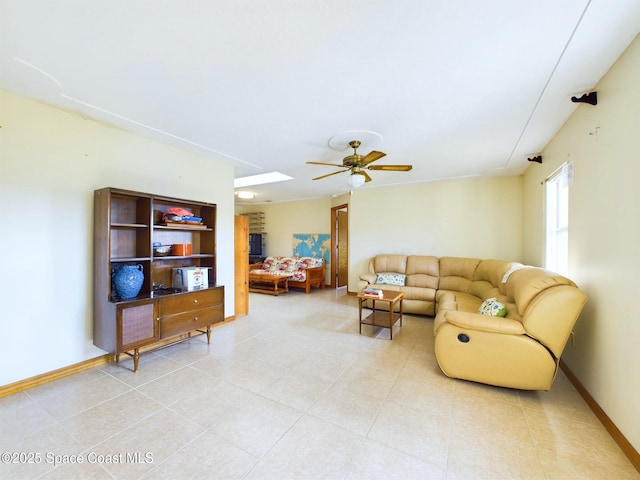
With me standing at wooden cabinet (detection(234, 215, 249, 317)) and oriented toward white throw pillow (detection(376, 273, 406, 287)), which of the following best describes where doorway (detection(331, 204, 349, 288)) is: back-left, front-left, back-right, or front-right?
front-left

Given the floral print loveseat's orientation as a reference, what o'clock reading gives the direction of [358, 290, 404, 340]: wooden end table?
The wooden end table is roughly at 10 o'clock from the floral print loveseat.

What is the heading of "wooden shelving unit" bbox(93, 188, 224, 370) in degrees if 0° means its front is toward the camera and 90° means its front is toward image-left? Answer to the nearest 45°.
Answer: approximately 315°

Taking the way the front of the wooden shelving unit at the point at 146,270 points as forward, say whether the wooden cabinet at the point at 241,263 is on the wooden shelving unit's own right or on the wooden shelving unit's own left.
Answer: on the wooden shelving unit's own left

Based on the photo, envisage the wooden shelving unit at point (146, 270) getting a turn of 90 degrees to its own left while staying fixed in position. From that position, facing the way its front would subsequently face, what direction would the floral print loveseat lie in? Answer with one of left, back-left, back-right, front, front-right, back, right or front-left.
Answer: front

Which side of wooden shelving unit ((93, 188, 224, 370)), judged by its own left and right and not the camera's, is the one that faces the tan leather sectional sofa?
front

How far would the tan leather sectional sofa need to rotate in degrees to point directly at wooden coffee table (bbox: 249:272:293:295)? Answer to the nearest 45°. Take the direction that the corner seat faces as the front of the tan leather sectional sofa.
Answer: approximately 90° to its right

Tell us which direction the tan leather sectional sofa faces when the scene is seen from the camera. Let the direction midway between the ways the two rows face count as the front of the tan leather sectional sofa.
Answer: facing the viewer and to the left of the viewer

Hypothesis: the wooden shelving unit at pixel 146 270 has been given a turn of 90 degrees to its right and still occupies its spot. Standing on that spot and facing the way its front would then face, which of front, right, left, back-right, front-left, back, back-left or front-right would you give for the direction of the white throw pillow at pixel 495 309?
left

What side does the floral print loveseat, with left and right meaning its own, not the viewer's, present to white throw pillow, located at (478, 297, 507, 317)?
left

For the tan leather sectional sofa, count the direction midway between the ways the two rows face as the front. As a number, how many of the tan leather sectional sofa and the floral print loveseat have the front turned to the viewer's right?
0

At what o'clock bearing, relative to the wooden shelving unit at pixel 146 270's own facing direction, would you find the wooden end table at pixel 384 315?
The wooden end table is roughly at 11 o'clock from the wooden shelving unit.

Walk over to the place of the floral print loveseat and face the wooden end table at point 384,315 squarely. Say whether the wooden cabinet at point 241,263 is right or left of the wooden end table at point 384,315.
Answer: right

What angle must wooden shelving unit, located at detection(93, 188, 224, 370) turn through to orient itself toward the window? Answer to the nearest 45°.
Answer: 0° — it already faces it

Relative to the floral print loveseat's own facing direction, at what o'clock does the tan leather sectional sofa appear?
The tan leather sectional sofa is roughly at 10 o'clock from the floral print loveseat.

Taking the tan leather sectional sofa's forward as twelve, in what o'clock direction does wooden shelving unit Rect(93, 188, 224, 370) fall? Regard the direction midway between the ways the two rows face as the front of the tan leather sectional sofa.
The wooden shelving unit is roughly at 1 o'clock from the tan leather sectional sofa.

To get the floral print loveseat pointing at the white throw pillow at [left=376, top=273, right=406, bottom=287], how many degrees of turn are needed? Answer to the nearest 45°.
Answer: approximately 90° to its left
